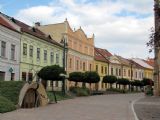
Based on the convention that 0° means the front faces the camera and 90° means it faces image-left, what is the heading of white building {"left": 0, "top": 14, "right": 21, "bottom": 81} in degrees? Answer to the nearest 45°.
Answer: approximately 315°

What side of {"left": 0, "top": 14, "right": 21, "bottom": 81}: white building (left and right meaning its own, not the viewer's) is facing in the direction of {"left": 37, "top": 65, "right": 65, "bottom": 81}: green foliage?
front

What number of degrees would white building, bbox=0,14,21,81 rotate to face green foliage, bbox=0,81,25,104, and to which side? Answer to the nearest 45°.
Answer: approximately 45° to its right
